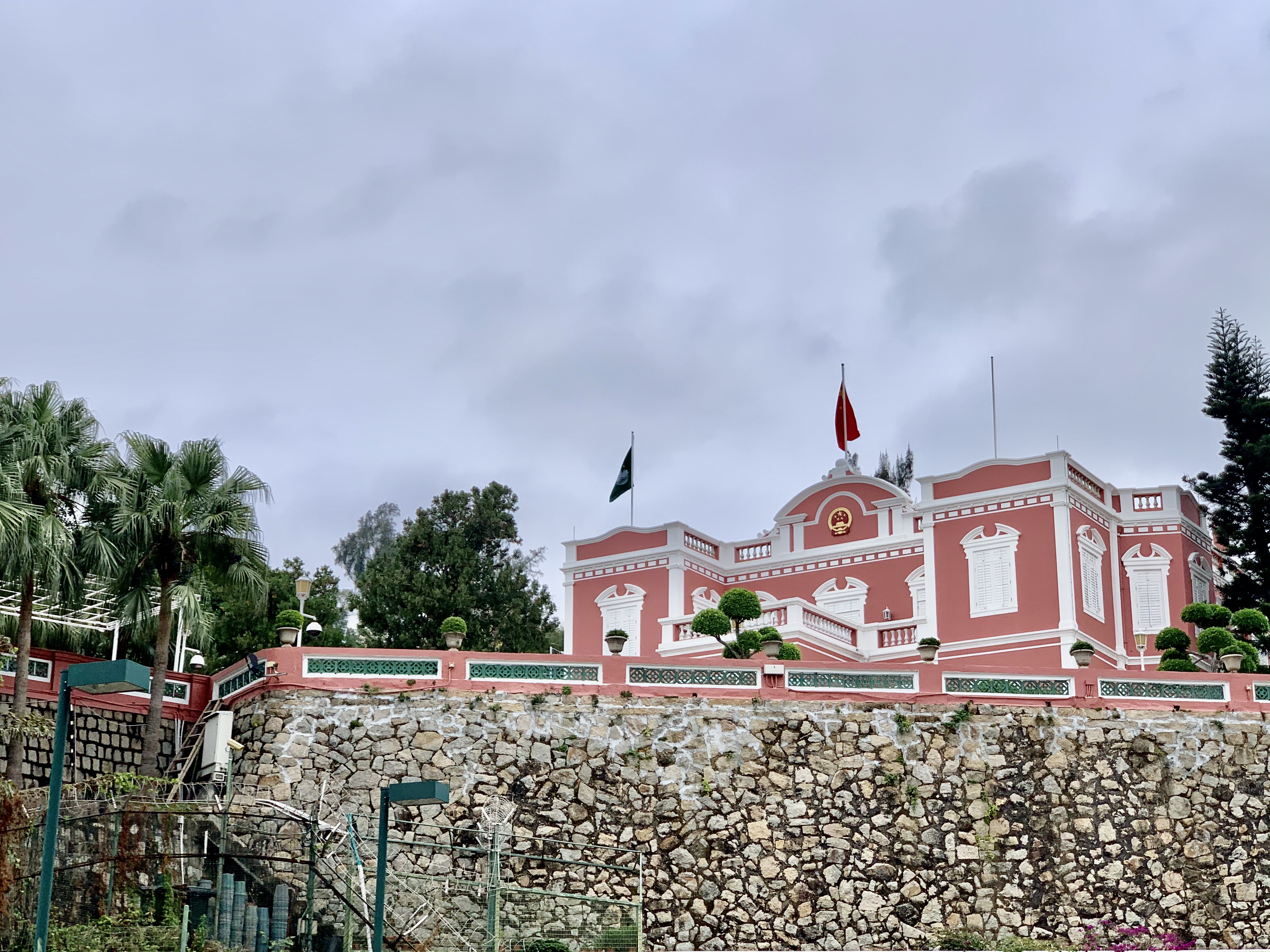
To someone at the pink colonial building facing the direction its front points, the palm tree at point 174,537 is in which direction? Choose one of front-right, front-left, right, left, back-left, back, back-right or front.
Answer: front

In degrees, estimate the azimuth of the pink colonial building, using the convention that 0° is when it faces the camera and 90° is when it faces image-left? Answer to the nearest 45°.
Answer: approximately 45°

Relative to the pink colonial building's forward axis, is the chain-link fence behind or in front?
in front

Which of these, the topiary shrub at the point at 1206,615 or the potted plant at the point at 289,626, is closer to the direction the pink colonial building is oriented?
the potted plant

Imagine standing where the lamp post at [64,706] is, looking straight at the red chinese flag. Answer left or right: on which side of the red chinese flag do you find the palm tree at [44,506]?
left

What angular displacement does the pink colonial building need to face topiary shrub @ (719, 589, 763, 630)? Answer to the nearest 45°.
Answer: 0° — it already faces it

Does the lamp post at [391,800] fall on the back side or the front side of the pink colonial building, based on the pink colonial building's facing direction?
on the front side

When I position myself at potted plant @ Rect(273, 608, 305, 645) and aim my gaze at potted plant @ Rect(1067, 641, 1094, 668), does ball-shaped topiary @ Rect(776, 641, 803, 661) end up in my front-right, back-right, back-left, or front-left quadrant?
front-left

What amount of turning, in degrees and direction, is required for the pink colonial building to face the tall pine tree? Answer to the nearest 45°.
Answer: approximately 135° to its left
